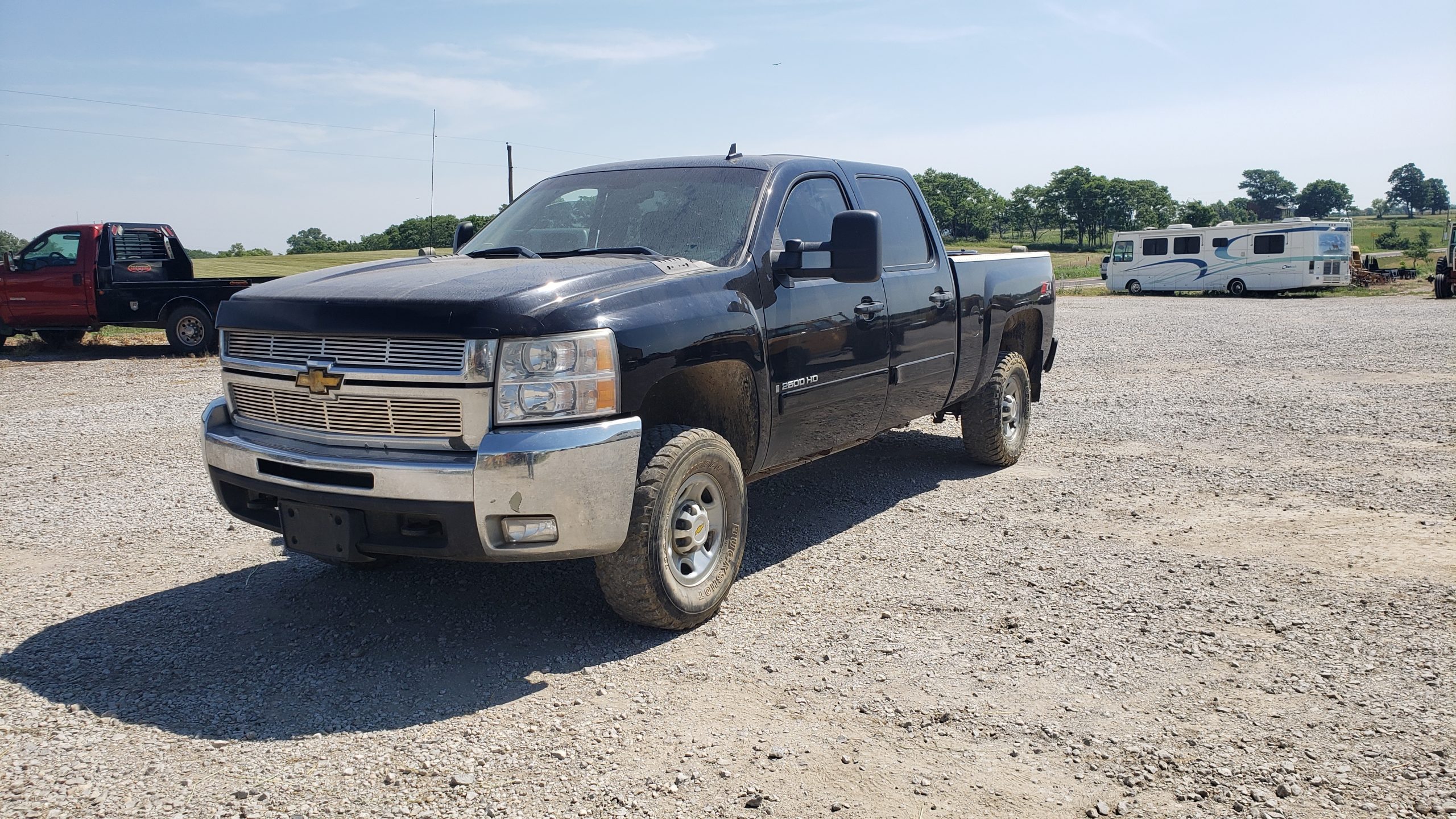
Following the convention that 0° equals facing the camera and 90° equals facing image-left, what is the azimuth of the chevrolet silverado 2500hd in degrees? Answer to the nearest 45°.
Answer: approximately 45°

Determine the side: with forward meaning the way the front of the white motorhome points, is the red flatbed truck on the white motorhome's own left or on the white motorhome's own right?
on the white motorhome's own left

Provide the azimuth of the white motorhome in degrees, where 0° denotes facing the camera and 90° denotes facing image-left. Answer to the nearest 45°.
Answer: approximately 135°

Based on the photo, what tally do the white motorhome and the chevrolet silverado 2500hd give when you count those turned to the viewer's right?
0

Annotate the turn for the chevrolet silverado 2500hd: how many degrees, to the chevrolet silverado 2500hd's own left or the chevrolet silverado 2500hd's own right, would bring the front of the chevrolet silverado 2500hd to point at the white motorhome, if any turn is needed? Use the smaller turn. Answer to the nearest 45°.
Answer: approximately 180°

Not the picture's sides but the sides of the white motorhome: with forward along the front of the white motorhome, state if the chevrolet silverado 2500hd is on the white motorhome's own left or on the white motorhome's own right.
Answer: on the white motorhome's own left

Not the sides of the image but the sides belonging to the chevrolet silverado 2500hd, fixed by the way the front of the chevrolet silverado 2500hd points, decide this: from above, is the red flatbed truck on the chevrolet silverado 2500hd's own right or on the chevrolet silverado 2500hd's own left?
on the chevrolet silverado 2500hd's own right
